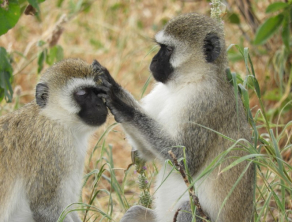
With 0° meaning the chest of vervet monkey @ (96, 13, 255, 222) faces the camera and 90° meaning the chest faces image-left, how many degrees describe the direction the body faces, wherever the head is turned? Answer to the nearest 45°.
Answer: approximately 90°

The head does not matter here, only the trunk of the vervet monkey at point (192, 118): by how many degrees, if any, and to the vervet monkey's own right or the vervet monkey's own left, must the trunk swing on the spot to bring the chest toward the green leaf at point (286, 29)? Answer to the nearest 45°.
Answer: approximately 135° to the vervet monkey's own right

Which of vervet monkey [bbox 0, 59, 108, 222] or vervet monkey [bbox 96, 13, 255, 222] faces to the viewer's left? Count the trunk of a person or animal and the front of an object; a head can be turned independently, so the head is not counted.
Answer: vervet monkey [bbox 96, 13, 255, 222]
